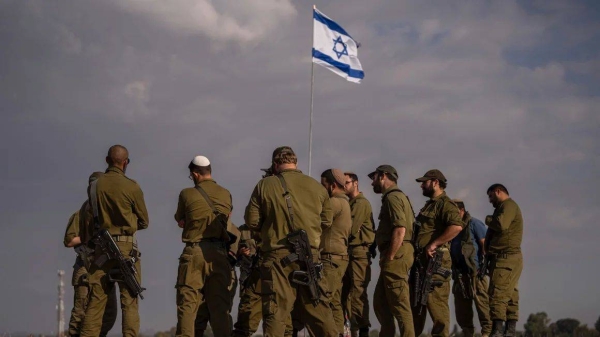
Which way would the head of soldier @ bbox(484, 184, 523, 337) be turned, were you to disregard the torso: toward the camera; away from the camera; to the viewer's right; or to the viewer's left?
to the viewer's left

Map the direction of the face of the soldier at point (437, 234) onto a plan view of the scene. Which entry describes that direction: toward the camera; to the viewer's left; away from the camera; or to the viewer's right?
to the viewer's left

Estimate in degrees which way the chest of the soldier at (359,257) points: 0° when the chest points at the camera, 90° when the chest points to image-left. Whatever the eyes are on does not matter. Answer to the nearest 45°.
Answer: approximately 90°

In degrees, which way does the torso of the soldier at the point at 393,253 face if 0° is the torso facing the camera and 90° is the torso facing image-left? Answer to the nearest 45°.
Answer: approximately 90°

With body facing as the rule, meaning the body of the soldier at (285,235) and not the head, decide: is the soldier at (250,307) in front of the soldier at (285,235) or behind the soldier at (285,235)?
in front

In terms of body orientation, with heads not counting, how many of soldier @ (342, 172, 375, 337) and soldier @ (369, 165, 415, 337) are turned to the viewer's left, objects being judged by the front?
2

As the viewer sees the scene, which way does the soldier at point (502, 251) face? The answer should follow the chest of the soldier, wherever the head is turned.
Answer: to the viewer's left

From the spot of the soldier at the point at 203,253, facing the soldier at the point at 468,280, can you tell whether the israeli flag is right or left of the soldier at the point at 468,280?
left

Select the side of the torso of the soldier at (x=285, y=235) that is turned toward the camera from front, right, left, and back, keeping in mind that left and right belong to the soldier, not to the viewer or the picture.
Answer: back

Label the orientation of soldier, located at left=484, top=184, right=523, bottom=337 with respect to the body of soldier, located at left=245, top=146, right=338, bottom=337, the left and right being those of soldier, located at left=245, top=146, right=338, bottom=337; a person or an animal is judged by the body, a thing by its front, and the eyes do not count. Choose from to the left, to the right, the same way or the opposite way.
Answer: to the left
